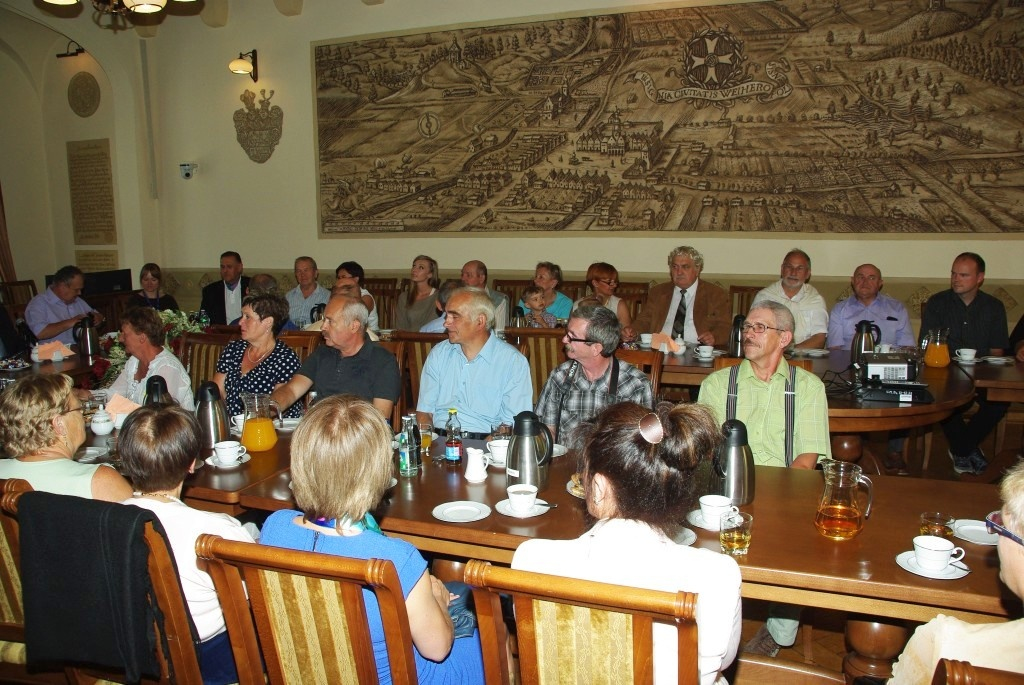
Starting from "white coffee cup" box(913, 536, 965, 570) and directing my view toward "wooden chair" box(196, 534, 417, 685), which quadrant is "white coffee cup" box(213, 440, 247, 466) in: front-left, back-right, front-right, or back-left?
front-right

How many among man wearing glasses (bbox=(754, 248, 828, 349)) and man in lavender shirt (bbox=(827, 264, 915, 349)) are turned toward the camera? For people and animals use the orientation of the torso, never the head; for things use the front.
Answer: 2

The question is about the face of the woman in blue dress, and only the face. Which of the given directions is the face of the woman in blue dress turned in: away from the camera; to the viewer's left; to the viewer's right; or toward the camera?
away from the camera

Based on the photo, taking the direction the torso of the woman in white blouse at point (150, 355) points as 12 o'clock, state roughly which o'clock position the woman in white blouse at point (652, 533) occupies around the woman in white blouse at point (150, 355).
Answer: the woman in white blouse at point (652, 533) is roughly at 10 o'clock from the woman in white blouse at point (150, 355).

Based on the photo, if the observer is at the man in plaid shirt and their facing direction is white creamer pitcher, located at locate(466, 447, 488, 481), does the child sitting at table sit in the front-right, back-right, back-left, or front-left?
back-right

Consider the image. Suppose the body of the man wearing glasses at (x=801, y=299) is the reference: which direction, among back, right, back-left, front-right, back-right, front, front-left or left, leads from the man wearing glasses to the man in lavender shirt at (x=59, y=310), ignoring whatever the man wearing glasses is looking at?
right

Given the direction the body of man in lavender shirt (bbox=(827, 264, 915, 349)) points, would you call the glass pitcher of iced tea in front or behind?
in front

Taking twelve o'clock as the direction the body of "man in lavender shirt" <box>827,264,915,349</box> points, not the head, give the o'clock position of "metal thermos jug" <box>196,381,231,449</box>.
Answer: The metal thermos jug is roughly at 1 o'clock from the man in lavender shirt.

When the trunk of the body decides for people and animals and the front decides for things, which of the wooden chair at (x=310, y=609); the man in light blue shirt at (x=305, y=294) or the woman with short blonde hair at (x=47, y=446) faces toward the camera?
the man in light blue shirt

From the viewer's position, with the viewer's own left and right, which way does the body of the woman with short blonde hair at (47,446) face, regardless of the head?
facing away from the viewer and to the right of the viewer

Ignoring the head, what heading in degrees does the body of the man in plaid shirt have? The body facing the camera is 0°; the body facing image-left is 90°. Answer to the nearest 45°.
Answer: approximately 45°

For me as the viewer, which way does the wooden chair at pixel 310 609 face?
facing away from the viewer and to the right of the viewer

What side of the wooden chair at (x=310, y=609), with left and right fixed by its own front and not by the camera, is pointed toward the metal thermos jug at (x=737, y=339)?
front

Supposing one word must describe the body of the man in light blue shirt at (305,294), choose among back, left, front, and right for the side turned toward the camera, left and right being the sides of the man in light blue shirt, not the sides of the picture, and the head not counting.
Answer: front
